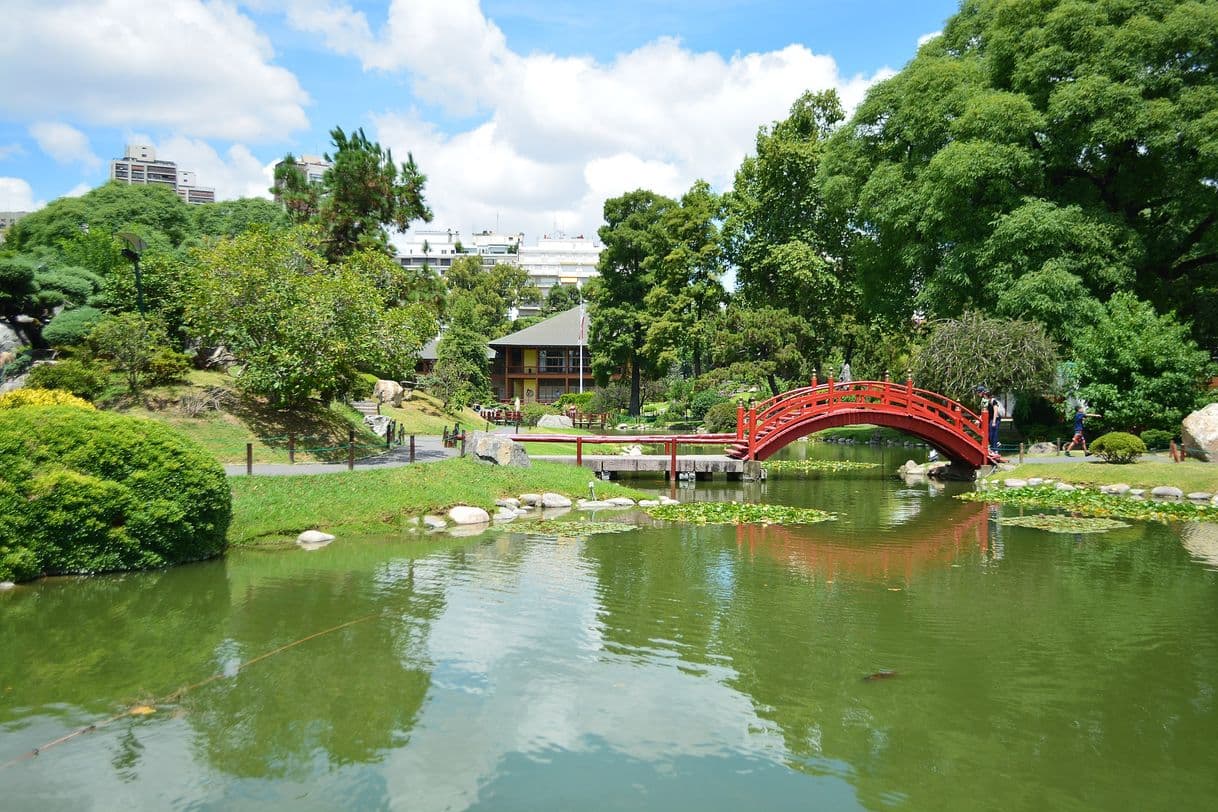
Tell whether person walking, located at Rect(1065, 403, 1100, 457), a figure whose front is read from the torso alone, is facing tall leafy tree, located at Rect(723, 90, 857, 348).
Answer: no

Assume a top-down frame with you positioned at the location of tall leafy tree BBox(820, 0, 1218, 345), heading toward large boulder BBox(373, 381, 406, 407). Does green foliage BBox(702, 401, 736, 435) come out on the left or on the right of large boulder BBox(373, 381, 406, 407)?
right

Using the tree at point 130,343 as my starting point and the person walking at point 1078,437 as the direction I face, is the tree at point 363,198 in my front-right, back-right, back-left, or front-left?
front-left
